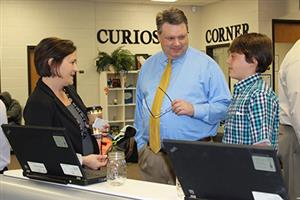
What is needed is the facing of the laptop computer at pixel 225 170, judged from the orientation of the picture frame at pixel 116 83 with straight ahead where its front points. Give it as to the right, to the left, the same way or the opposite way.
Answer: the opposite way

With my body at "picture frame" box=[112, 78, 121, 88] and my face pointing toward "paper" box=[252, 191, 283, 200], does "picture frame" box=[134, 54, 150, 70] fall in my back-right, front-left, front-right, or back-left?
back-left

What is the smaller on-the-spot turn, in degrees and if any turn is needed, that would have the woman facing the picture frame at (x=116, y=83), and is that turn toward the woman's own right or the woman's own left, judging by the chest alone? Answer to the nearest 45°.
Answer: approximately 135° to the woman's own left

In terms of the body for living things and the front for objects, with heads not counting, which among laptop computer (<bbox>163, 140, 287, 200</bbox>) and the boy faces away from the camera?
the laptop computer

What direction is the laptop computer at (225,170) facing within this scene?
away from the camera

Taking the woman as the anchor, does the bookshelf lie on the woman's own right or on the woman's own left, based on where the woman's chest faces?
on the woman's own left

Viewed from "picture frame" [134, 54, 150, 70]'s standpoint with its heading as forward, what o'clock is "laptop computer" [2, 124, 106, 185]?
The laptop computer is roughly at 12 o'clock from the picture frame.

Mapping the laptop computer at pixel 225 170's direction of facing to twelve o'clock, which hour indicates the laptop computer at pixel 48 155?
the laptop computer at pixel 48 155 is roughly at 10 o'clock from the laptop computer at pixel 225 170.

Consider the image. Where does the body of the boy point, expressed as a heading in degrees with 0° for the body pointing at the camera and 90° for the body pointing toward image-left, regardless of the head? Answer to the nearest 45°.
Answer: approximately 90°
